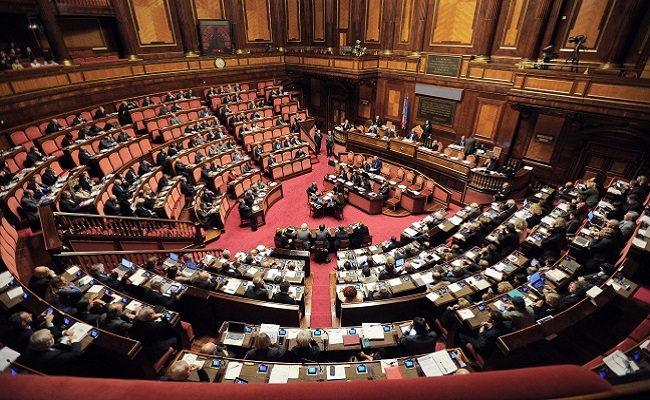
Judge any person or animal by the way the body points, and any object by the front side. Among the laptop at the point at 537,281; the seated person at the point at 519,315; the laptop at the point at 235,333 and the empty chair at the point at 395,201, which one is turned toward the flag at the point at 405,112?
the seated person

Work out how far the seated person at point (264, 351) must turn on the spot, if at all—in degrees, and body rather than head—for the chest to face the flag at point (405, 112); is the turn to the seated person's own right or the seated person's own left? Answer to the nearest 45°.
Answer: approximately 45° to the seated person's own right

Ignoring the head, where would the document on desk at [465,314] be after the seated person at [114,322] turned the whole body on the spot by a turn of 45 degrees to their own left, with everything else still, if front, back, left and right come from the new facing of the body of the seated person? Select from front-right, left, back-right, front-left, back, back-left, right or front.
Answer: back-right

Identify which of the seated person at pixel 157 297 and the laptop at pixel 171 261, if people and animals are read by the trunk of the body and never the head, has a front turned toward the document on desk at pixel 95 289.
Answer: the laptop

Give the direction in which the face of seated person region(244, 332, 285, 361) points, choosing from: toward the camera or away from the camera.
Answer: away from the camera

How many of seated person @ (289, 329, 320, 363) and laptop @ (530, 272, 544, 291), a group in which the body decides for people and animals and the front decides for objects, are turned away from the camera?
1

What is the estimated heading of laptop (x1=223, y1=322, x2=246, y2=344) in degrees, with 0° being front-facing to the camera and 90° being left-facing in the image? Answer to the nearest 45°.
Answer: approximately 0°

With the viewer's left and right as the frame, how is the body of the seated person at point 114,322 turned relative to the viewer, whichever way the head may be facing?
facing away from the viewer and to the right of the viewer

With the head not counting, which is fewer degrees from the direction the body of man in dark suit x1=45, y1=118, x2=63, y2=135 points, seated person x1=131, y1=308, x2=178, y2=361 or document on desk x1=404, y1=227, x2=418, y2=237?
the document on desk

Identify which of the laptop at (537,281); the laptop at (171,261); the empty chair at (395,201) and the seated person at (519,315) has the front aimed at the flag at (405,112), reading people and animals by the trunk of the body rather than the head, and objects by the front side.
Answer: the seated person

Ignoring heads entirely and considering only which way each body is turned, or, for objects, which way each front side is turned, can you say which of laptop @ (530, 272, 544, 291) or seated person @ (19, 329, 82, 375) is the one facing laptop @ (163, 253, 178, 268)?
the seated person

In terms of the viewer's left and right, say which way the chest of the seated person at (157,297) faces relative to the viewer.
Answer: facing away from the viewer and to the right of the viewer

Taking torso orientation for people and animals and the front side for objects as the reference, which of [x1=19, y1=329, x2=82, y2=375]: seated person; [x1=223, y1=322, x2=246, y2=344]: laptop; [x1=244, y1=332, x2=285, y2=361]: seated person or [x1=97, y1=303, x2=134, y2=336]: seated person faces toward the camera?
the laptop

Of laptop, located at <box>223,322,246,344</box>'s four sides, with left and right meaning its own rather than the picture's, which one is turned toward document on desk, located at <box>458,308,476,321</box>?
left

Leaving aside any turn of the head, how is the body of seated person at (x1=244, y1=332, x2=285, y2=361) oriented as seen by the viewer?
away from the camera
